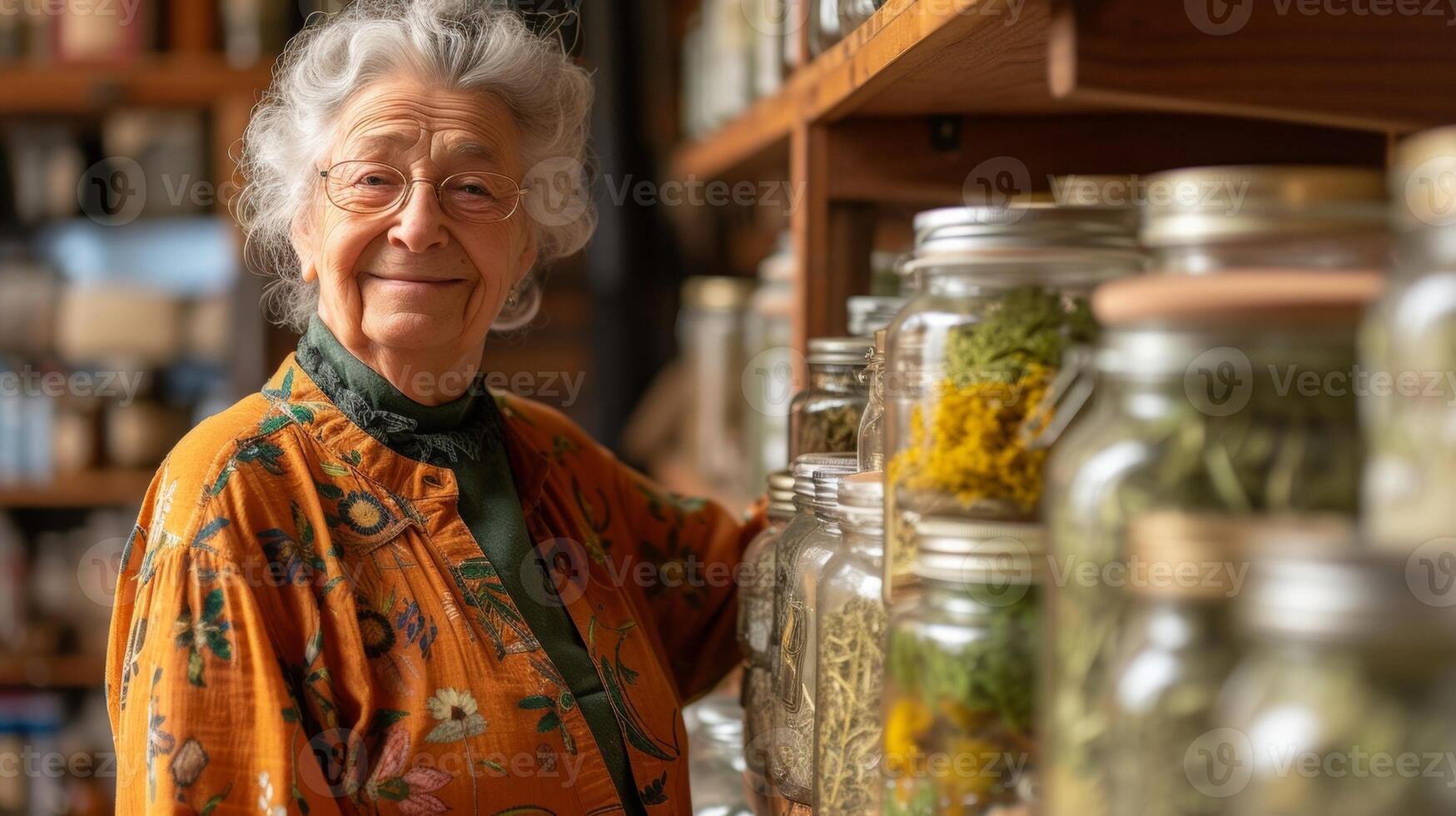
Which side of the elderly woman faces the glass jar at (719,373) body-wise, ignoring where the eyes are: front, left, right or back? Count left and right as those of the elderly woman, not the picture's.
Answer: left

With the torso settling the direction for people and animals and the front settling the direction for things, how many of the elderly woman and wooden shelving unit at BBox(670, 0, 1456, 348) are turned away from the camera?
0

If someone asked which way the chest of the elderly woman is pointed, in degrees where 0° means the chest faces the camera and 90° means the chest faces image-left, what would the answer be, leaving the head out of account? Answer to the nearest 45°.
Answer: approximately 315°

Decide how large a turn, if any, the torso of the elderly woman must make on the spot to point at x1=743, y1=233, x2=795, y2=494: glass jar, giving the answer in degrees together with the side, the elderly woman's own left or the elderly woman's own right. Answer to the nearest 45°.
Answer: approximately 90° to the elderly woman's own left

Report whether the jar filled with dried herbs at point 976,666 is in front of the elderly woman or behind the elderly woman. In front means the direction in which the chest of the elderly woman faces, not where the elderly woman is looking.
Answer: in front

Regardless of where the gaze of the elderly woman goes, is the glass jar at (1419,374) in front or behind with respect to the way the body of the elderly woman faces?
in front

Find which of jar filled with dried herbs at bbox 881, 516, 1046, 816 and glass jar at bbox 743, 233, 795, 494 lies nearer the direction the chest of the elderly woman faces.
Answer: the jar filled with dried herbs
